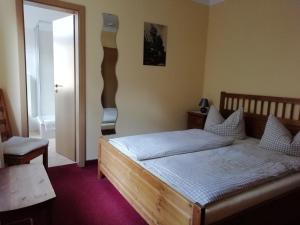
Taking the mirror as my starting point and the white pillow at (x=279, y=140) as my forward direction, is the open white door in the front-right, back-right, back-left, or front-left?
back-right

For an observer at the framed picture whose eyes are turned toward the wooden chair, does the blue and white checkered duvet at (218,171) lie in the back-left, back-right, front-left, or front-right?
front-left

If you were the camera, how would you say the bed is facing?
facing the viewer and to the left of the viewer

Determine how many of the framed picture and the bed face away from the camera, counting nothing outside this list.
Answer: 0

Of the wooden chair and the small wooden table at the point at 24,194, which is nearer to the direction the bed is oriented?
the small wooden table

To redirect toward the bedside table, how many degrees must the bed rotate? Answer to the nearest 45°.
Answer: approximately 135° to its right

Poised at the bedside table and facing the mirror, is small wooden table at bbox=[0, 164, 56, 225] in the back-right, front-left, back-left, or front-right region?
front-left

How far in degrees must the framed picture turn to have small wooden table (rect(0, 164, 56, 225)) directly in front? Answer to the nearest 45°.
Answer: approximately 45° to its right

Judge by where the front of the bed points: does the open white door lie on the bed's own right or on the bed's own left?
on the bed's own right

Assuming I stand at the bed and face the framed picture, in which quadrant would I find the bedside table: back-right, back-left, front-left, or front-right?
front-right

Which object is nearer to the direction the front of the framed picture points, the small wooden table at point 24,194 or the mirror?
the small wooden table

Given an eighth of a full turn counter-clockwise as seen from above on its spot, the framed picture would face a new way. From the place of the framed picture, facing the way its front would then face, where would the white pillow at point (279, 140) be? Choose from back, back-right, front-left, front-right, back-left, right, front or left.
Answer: front-right

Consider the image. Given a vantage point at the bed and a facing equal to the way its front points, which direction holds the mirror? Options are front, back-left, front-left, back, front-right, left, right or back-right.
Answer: right

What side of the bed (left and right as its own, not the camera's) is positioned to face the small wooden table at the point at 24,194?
front

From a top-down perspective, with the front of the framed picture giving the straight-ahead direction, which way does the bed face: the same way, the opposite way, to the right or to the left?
to the right
